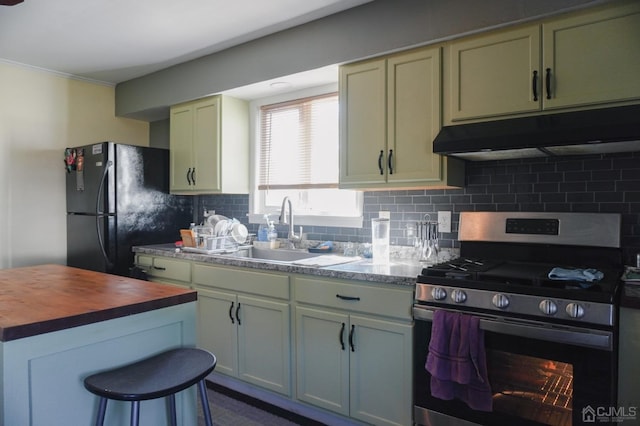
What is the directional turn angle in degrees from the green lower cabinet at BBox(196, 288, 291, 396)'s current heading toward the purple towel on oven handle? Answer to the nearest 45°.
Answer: approximately 90° to its left

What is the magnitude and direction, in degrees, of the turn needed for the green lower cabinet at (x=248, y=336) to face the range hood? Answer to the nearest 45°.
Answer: approximately 90° to its left

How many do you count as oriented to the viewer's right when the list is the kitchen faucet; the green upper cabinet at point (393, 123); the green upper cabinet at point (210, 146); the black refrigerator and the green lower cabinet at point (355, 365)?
0

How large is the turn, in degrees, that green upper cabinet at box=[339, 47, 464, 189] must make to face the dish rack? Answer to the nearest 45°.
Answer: approximately 45° to its right

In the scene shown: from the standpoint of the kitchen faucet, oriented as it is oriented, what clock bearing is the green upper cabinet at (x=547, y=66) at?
The green upper cabinet is roughly at 9 o'clock from the kitchen faucet.

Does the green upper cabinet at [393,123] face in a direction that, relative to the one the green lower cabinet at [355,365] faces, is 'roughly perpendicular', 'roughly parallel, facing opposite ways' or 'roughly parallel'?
roughly parallel

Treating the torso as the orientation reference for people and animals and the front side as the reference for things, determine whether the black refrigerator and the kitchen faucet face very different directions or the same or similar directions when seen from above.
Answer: same or similar directions

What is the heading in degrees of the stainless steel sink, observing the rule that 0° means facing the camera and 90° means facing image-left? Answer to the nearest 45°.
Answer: approximately 45°

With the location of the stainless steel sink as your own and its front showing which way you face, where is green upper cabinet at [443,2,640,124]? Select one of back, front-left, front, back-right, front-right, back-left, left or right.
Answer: left

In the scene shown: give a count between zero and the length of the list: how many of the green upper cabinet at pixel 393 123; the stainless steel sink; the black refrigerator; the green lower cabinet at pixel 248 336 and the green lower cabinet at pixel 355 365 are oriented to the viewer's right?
0

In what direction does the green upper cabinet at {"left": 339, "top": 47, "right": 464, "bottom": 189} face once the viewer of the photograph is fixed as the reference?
facing the viewer and to the left of the viewer

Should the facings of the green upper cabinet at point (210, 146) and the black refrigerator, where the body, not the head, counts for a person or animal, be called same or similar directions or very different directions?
same or similar directions

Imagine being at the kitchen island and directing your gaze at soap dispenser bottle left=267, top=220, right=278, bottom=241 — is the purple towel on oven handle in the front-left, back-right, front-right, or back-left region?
front-right

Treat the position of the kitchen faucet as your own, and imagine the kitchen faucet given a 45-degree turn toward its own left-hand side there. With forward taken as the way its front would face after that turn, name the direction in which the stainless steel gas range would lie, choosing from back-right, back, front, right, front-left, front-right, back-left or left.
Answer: front-left

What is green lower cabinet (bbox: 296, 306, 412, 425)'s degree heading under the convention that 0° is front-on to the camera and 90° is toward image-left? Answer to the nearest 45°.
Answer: approximately 45°
